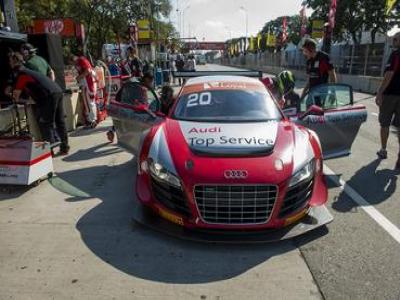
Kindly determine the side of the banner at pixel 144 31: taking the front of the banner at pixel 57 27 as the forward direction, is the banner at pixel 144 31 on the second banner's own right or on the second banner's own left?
on the second banner's own left

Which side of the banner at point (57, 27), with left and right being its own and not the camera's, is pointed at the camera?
front

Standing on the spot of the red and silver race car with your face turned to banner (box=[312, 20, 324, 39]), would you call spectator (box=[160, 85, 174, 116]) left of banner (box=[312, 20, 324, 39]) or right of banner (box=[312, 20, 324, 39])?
left

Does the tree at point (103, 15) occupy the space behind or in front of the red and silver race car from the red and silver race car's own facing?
behind

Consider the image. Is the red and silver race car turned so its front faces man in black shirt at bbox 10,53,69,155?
no

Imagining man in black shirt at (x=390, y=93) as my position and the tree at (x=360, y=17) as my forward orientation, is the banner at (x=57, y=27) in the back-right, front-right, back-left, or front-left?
front-left

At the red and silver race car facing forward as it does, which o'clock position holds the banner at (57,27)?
The banner is roughly at 5 o'clock from the red and silver race car.

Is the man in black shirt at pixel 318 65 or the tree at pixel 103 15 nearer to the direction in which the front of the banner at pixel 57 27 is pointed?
the man in black shirt

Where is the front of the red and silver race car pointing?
toward the camera

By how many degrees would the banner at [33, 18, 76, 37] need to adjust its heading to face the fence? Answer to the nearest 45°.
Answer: approximately 90° to its left

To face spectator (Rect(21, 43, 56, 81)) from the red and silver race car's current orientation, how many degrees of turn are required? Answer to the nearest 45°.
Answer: approximately 135° to its right

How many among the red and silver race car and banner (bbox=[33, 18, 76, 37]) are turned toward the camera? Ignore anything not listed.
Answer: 2

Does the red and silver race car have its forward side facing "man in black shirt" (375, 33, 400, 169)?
no

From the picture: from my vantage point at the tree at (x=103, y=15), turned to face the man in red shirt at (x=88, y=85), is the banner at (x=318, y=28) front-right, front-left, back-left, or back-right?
front-left

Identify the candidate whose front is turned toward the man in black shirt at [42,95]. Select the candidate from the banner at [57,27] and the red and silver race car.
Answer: the banner

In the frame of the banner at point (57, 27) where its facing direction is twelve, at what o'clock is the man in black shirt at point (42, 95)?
The man in black shirt is roughly at 12 o'clock from the banner.
